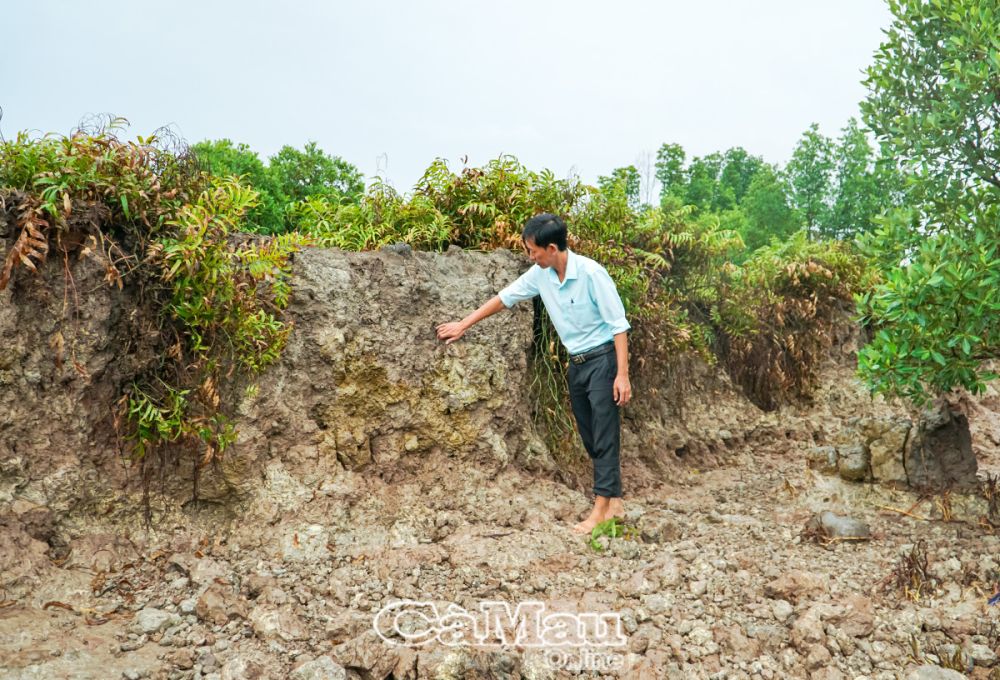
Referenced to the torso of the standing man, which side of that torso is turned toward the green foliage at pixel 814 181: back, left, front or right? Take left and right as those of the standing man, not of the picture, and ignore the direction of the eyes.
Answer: back

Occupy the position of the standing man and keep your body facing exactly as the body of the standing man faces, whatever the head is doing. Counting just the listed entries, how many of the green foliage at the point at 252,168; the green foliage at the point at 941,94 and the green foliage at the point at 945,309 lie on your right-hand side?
1

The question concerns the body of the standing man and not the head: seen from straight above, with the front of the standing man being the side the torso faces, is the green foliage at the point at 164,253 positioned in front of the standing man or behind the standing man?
in front

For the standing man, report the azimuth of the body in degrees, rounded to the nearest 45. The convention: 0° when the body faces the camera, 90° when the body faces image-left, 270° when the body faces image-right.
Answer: approximately 45°

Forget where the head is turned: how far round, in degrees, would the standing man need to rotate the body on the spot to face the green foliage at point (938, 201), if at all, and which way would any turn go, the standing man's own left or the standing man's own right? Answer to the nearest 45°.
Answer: approximately 135° to the standing man's own left

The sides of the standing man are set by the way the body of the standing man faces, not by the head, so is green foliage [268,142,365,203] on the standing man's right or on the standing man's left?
on the standing man's right

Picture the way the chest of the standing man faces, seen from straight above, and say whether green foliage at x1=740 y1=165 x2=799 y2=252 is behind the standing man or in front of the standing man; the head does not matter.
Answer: behind

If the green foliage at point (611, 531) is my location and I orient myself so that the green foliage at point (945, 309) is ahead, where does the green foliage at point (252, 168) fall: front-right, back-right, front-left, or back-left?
back-left

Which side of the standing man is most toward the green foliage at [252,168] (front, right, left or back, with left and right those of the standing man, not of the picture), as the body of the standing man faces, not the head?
right

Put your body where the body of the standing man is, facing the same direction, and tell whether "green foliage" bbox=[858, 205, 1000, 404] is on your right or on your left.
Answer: on your left

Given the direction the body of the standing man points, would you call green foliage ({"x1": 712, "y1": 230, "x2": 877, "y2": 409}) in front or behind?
behind
